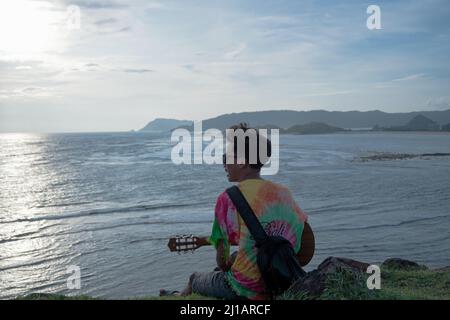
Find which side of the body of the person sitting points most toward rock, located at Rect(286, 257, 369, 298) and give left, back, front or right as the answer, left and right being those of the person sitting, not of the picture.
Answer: right

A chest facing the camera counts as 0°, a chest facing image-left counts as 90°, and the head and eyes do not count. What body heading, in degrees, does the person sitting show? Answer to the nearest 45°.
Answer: approximately 135°

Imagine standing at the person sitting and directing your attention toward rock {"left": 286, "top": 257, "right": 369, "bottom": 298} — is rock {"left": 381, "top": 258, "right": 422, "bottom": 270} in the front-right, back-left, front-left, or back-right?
front-left

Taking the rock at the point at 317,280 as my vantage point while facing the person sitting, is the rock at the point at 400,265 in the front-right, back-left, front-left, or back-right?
back-right

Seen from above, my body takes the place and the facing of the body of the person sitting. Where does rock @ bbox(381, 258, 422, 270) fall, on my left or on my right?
on my right
